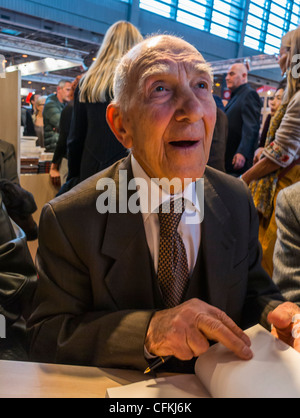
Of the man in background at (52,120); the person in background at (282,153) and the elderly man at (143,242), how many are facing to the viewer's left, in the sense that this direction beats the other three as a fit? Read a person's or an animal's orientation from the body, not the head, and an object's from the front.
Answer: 1

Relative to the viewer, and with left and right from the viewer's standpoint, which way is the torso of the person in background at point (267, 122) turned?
facing the viewer and to the left of the viewer

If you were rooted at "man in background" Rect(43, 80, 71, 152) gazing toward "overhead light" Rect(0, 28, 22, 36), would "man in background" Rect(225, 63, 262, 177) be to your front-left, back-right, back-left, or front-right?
back-right

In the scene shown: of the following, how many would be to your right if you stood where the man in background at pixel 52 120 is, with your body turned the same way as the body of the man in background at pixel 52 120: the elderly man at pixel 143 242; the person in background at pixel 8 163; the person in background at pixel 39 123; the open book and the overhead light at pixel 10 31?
3

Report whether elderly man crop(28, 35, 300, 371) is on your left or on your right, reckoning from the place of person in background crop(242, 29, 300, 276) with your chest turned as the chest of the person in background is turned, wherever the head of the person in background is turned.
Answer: on your left

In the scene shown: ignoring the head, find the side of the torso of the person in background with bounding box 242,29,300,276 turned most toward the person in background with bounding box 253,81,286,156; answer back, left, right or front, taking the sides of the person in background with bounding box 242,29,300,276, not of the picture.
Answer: right

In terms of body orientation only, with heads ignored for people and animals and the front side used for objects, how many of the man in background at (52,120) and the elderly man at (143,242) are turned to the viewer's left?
0

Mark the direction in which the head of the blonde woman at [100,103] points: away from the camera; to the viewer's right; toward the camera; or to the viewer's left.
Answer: away from the camera

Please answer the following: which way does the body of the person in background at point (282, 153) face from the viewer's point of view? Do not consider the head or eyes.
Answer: to the viewer's left

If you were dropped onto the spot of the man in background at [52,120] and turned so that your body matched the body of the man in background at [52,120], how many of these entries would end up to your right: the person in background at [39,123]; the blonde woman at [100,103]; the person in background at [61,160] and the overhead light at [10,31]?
2

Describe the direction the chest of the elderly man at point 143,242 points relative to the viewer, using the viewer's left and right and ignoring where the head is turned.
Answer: facing the viewer and to the right of the viewer

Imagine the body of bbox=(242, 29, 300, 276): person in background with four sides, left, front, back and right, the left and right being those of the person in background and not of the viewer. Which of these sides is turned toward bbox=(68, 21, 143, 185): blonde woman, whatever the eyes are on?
front
